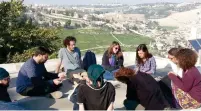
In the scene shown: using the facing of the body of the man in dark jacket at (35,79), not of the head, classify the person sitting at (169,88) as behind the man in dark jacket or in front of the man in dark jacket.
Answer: in front

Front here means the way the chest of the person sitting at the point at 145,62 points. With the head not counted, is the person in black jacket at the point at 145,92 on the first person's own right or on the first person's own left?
on the first person's own left

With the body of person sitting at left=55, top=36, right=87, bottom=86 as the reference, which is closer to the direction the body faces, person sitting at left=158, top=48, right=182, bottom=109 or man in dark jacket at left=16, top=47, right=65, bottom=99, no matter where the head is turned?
the person sitting

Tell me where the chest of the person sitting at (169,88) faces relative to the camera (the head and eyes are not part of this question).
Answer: to the viewer's left

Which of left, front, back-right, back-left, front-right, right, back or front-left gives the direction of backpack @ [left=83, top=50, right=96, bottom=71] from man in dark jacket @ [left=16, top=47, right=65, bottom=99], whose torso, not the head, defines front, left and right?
front-left

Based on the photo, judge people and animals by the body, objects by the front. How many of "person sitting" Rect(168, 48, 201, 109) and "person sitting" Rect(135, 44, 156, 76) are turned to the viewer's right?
0

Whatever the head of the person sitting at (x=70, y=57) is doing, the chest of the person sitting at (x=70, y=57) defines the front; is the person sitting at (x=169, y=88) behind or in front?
in front

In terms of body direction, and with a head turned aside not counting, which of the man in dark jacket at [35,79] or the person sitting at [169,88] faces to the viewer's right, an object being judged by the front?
the man in dark jacket

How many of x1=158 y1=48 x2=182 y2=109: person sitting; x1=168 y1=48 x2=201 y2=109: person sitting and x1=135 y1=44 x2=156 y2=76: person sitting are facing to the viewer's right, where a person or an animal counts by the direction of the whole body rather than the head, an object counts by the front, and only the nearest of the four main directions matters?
0

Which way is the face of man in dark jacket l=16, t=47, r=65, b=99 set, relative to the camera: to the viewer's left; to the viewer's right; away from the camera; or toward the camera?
to the viewer's right

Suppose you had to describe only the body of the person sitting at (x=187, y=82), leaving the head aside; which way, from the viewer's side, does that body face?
to the viewer's left

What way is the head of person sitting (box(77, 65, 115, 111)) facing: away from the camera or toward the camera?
away from the camera

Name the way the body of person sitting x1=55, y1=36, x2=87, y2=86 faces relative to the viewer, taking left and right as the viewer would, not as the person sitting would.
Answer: facing the viewer and to the right of the viewer

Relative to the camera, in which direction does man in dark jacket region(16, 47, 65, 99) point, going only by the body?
to the viewer's right
